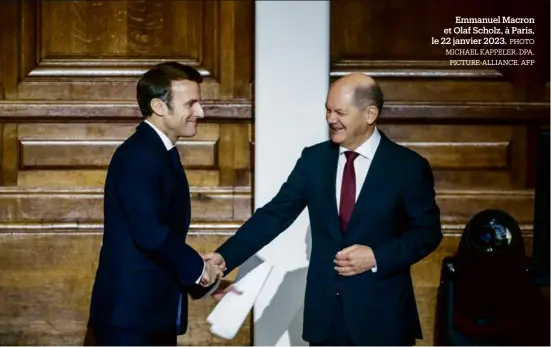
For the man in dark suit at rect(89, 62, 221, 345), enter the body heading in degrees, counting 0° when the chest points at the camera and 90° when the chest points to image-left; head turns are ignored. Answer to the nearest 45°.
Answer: approximately 270°

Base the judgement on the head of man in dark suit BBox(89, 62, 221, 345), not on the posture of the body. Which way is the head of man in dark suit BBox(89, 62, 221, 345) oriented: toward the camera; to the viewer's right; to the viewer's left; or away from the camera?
to the viewer's right

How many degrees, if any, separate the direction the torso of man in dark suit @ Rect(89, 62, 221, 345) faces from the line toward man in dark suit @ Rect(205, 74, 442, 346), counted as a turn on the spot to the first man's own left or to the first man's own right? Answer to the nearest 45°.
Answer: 0° — they already face them

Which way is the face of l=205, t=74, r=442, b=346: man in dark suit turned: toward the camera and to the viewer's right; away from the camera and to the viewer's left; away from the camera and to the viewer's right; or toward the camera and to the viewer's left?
toward the camera and to the viewer's left
